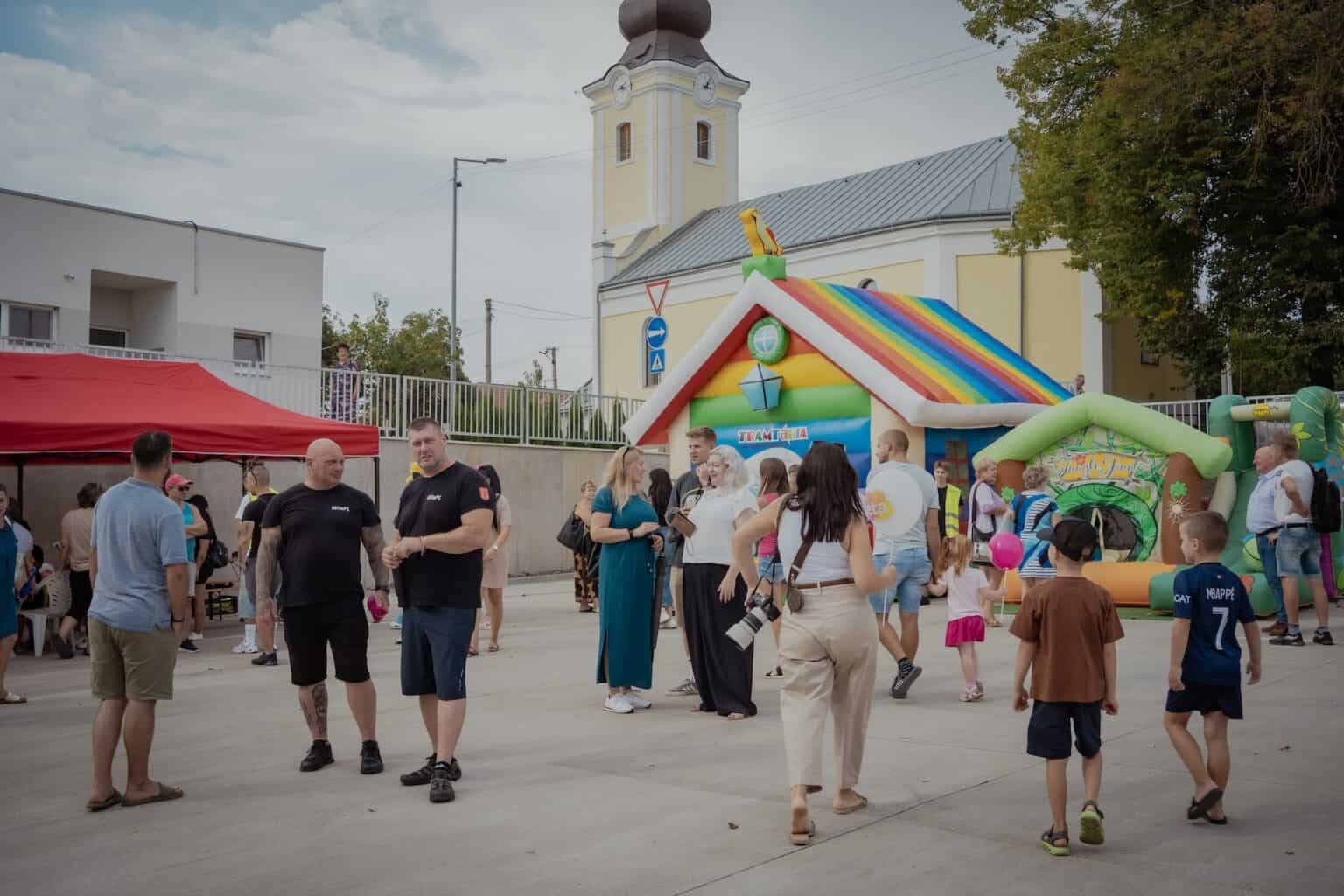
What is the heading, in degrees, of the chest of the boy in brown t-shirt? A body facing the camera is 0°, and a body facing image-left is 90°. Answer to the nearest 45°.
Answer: approximately 180°

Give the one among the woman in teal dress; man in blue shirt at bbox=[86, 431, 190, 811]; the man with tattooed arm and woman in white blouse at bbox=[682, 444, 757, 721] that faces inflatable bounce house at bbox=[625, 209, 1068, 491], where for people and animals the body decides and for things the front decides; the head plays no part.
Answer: the man in blue shirt

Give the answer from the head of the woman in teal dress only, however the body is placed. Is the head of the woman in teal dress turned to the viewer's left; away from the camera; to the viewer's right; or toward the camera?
to the viewer's right

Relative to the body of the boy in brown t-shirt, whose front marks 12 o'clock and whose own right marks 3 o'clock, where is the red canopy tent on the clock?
The red canopy tent is roughly at 10 o'clock from the boy in brown t-shirt.

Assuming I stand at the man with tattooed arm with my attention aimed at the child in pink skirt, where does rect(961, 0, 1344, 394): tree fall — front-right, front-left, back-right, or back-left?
front-left

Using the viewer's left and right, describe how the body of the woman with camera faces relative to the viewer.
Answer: facing away from the viewer

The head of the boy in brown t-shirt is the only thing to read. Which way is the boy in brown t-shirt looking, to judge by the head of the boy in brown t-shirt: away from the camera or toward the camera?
away from the camera

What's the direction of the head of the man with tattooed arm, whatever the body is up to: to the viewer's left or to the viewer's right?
to the viewer's right

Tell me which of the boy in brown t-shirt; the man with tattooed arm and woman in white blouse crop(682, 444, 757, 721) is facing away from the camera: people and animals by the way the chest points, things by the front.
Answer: the boy in brown t-shirt

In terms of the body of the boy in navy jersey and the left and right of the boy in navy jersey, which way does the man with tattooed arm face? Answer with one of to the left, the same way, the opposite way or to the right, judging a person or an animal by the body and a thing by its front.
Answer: the opposite way

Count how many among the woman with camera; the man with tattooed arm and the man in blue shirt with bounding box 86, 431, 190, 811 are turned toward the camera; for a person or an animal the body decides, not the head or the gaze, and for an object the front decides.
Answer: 1

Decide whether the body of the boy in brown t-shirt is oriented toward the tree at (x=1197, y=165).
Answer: yes

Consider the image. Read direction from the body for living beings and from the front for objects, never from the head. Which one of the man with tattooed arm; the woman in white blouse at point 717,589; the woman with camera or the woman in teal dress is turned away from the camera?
the woman with camera

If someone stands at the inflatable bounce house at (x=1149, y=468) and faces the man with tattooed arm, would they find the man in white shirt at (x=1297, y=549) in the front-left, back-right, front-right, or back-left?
front-left

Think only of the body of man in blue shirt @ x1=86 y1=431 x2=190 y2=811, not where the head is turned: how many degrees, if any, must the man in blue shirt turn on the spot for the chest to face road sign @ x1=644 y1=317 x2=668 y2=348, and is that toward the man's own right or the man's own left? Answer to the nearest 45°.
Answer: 0° — they already face it

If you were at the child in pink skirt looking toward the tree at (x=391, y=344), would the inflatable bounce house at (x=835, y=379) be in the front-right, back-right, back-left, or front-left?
front-right

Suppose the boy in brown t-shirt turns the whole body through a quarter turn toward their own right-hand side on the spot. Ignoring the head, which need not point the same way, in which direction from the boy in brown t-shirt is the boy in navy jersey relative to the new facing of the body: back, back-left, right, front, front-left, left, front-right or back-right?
front-left

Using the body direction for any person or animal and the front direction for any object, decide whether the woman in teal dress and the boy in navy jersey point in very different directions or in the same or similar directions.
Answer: very different directions

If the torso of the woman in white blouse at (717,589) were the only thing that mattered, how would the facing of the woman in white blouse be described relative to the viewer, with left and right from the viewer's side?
facing the viewer and to the left of the viewer

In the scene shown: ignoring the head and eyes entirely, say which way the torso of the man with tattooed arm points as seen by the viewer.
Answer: toward the camera

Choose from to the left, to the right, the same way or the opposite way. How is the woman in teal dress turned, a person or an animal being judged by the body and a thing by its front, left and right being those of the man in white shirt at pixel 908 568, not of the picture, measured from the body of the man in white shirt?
the opposite way
